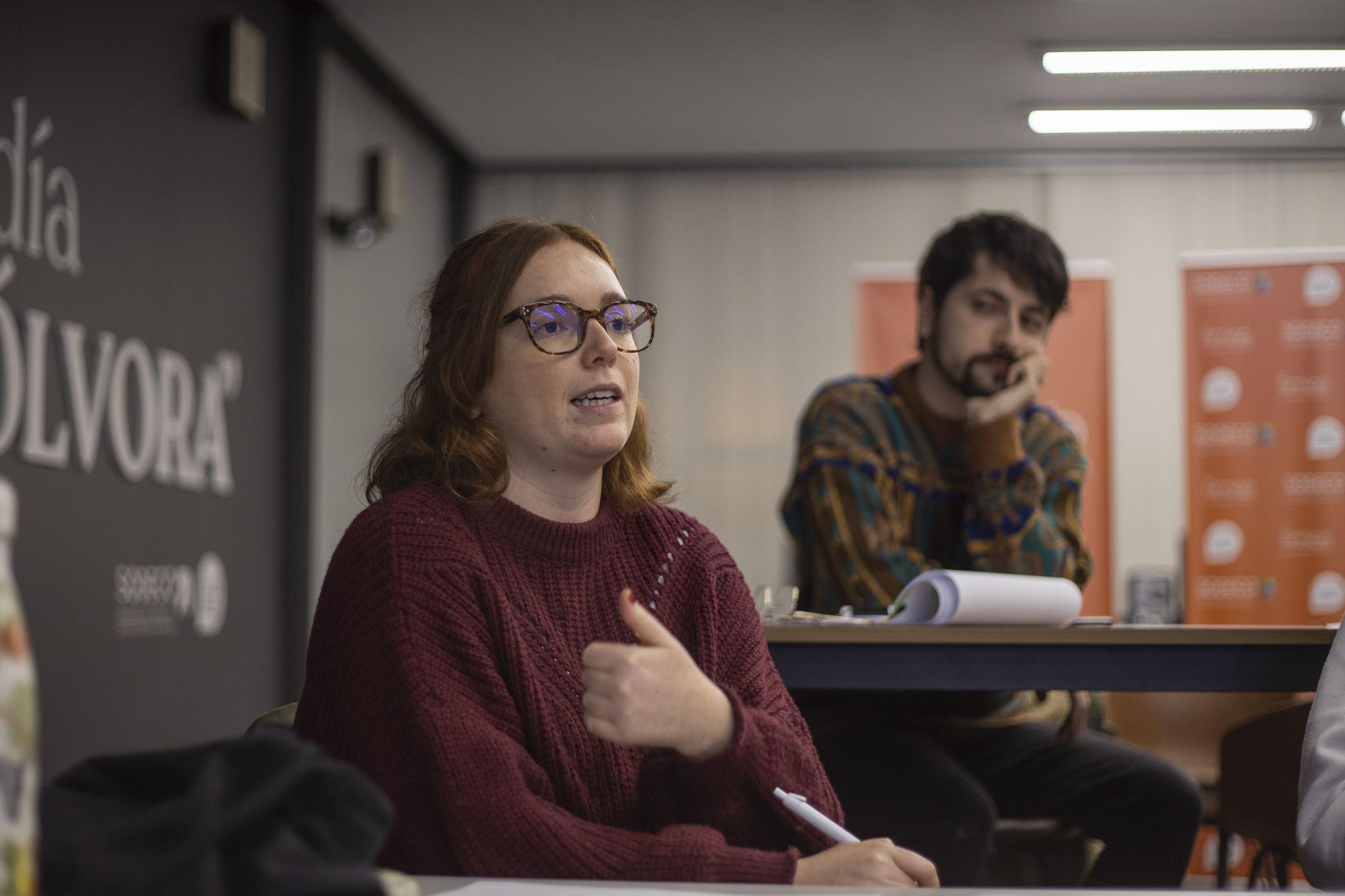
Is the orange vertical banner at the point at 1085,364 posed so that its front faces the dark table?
yes

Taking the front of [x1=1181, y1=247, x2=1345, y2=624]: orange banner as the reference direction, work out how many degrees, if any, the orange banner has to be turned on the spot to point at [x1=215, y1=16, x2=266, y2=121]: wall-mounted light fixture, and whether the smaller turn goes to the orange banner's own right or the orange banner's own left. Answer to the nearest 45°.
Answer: approximately 45° to the orange banner's own right

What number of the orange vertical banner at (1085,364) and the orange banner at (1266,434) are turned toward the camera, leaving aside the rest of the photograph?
2

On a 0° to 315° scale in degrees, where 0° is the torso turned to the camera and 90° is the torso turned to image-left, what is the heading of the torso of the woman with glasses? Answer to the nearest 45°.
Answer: approximately 315°

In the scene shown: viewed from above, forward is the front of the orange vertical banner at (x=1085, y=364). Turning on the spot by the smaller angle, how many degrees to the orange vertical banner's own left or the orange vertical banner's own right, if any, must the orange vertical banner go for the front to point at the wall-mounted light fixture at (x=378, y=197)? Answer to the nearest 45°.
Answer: approximately 45° to the orange vertical banner's own right

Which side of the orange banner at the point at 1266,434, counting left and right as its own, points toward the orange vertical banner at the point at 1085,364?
right

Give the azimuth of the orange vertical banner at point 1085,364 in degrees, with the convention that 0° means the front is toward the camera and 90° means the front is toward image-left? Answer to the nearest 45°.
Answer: approximately 0°
